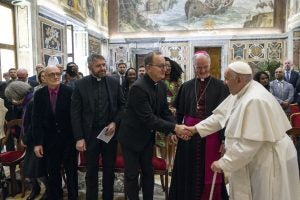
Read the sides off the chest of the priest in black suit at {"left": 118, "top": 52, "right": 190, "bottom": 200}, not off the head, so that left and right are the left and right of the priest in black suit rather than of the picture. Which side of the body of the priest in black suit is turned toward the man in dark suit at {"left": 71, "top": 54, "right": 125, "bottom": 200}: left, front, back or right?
back

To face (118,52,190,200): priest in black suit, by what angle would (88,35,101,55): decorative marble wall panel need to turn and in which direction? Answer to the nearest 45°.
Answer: approximately 45° to its right

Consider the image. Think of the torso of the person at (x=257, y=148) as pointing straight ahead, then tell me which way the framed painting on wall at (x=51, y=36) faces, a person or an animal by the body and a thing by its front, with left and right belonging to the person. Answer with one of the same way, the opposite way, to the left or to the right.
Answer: the opposite way

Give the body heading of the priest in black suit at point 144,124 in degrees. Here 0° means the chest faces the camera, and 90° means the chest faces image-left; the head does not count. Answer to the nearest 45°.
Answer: approximately 315°

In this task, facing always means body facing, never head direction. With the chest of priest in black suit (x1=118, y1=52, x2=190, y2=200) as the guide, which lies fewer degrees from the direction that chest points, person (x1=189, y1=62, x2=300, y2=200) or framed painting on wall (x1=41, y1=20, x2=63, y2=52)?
the person

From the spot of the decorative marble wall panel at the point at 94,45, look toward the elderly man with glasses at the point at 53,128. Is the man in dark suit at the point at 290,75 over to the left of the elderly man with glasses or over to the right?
left

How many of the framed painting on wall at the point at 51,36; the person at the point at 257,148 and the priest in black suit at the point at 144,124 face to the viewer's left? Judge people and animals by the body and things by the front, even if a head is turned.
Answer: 1

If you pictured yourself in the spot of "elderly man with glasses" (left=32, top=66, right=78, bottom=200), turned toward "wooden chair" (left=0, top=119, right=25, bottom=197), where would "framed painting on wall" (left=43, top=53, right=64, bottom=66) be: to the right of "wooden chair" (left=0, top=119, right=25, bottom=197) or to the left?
right

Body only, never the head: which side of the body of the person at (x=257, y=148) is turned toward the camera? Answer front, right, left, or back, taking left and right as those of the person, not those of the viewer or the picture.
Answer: left

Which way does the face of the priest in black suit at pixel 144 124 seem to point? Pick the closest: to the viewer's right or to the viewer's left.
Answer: to the viewer's right

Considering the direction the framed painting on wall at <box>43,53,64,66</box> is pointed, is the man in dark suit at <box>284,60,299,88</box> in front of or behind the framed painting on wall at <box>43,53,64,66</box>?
in front

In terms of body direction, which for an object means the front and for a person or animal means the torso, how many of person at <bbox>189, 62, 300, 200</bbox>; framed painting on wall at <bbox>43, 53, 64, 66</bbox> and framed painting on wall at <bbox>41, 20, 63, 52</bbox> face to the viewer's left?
1
